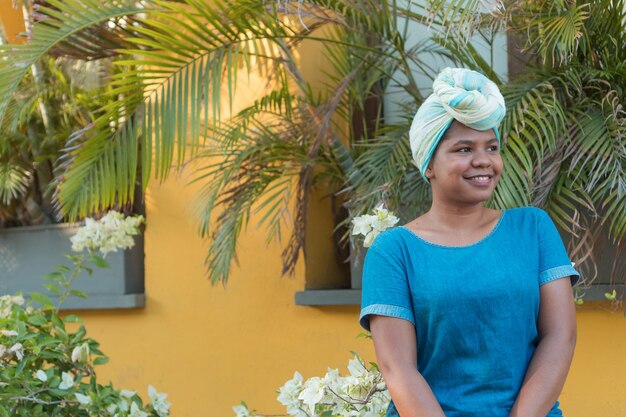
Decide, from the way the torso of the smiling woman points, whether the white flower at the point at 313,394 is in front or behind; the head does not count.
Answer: behind

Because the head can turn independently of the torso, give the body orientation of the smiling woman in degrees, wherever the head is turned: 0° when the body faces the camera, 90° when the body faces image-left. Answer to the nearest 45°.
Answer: approximately 0°

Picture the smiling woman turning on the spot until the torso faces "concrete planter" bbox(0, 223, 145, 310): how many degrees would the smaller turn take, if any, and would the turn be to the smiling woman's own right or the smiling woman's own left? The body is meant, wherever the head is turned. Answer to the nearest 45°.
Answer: approximately 135° to the smiling woman's own right

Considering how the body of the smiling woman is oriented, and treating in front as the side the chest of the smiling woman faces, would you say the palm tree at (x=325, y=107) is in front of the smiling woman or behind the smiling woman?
behind

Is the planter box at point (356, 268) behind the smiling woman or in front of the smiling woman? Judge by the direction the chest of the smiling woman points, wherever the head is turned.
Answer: behind

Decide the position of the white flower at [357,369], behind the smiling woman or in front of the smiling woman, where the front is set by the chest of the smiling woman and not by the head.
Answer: behind
